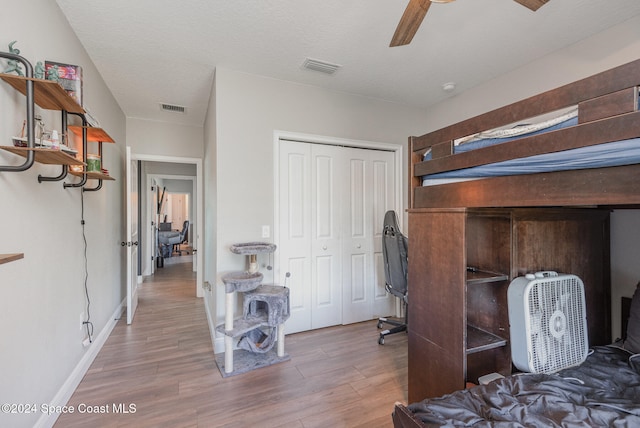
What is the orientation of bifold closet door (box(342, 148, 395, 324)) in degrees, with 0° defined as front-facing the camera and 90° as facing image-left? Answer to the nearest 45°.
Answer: approximately 315°

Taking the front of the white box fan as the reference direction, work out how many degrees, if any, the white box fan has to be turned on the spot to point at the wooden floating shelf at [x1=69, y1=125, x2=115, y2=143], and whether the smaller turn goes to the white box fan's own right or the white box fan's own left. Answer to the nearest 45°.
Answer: approximately 90° to the white box fan's own right

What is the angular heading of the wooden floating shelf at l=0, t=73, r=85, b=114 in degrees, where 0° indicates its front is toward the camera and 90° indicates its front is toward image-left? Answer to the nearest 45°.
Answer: approximately 270°

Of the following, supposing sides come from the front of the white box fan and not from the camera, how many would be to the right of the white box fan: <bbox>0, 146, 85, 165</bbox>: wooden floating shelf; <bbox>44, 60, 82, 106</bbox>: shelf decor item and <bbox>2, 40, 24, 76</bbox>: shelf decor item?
3

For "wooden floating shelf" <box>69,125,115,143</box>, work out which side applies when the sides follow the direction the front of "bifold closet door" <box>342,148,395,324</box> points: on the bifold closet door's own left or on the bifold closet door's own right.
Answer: on the bifold closet door's own right

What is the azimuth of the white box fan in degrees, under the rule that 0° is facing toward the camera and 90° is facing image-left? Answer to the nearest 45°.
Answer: approximately 315°

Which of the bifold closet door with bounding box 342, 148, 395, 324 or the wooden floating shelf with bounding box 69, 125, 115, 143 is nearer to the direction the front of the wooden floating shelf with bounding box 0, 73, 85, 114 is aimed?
the bifold closet door

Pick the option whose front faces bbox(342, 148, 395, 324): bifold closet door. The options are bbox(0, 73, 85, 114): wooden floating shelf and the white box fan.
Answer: the wooden floating shelf

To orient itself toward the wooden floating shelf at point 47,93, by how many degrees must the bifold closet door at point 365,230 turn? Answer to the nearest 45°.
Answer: approximately 90° to its right
